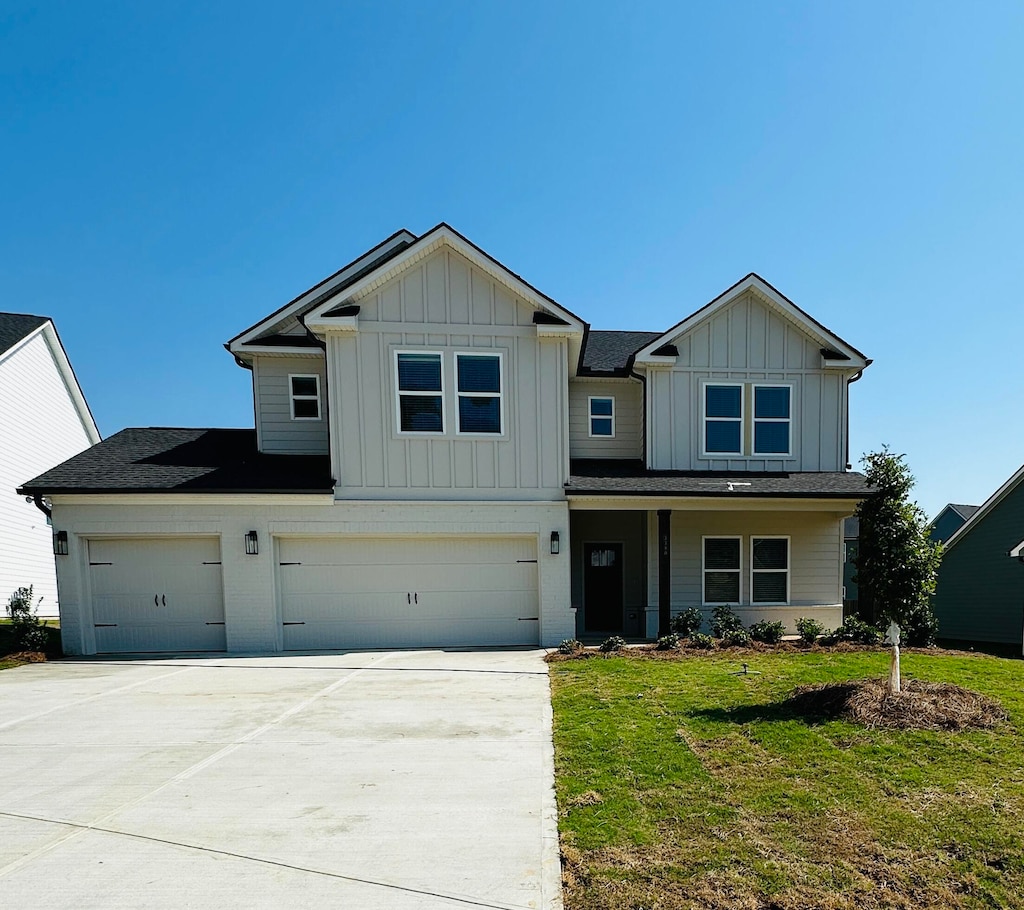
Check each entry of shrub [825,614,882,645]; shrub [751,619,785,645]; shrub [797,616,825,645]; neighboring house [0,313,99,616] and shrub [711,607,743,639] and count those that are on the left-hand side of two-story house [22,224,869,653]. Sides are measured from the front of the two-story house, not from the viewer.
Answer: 4

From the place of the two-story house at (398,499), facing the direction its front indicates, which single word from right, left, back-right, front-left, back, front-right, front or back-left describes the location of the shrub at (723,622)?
left

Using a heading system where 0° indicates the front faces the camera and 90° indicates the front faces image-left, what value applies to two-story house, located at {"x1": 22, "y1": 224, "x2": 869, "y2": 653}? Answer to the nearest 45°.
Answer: approximately 0°

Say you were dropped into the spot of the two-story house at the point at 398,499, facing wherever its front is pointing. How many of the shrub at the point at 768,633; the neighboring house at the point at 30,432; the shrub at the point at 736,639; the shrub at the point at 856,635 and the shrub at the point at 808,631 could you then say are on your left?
4

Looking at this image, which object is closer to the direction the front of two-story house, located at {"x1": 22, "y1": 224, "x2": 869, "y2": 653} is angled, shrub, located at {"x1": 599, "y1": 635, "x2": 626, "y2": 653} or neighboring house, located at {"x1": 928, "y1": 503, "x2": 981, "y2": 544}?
the shrub

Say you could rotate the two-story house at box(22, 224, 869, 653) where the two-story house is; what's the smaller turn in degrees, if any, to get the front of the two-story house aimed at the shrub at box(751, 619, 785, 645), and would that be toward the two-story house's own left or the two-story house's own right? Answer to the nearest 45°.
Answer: approximately 90° to the two-story house's own left

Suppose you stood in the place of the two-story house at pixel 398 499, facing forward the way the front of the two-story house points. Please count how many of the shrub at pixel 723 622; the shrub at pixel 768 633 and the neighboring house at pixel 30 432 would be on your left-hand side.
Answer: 2

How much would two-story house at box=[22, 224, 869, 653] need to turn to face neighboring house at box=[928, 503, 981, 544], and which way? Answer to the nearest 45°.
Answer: approximately 135° to its left
